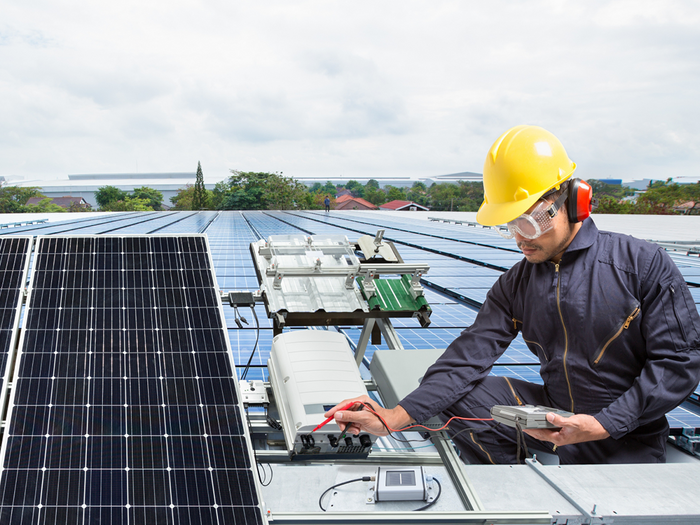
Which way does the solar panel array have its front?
toward the camera

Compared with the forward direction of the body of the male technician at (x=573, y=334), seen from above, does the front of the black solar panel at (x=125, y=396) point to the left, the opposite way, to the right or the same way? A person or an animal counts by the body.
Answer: to the left

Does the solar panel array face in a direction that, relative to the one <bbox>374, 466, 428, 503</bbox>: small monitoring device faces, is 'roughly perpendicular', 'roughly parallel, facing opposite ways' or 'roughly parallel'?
roughly parallel

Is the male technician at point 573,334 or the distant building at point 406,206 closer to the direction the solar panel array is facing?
the male technician

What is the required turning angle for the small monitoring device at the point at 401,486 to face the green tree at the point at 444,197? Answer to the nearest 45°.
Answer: approximately 180°

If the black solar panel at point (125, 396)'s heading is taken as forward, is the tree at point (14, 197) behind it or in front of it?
behind

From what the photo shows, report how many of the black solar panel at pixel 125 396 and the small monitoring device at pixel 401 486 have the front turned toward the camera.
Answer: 2

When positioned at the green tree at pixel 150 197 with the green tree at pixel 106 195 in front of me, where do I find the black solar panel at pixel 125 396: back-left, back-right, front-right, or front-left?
back-left

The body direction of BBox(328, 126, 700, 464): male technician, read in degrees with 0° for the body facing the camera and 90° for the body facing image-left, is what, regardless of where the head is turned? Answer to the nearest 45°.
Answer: approximately 45°

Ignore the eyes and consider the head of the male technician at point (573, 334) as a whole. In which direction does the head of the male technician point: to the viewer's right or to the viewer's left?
to the viewer's left

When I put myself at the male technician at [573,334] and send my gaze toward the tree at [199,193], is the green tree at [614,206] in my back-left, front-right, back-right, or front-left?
front-right

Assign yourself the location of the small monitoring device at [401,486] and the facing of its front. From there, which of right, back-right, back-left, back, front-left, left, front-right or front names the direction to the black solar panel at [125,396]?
right

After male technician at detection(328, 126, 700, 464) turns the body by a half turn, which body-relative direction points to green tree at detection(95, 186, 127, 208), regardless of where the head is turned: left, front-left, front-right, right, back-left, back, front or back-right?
left

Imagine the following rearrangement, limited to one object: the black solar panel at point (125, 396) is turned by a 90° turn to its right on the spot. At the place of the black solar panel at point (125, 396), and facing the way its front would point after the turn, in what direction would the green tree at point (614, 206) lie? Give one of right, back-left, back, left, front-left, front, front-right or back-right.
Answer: back-right

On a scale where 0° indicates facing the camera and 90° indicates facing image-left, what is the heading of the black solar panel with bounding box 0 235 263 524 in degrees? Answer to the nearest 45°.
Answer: approximately 0°

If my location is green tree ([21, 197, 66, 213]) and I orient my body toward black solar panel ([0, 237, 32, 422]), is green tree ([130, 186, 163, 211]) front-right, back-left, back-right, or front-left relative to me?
back-left
